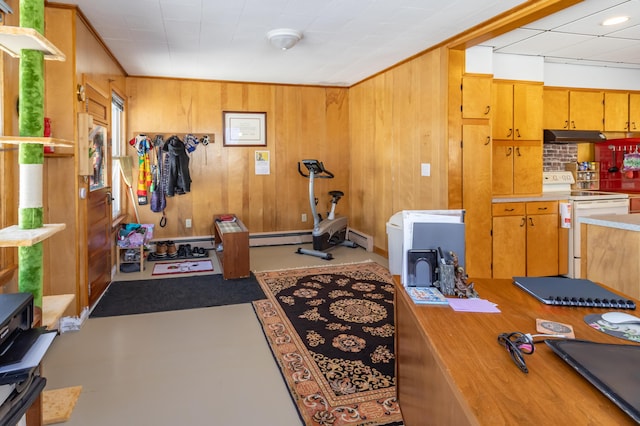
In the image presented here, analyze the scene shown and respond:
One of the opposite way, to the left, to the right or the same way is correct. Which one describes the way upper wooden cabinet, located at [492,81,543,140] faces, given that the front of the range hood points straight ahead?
the same way

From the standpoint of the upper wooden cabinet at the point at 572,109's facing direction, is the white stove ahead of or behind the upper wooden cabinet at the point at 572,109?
ahead

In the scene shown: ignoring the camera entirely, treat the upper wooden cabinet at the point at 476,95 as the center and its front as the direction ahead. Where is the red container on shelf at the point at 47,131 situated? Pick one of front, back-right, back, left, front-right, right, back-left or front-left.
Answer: front-right

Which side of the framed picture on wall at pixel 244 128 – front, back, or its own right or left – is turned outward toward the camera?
front

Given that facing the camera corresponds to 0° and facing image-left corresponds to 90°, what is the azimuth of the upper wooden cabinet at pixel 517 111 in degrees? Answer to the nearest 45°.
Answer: approximately 0°

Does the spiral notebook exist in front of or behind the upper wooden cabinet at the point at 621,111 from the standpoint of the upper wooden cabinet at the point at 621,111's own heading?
in front

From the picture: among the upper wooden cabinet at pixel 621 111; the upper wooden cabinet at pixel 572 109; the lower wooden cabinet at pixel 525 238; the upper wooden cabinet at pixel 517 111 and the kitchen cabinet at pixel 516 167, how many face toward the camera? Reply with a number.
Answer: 5

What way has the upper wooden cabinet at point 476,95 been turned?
toward the camera

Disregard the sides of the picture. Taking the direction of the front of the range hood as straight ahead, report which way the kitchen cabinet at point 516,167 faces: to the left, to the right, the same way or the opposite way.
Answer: the same way

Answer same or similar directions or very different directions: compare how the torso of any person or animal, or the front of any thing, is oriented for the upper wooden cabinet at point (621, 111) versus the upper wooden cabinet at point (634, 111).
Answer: same or similar directions

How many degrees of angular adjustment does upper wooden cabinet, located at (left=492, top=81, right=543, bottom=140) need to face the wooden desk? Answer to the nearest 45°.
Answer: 0° — it already faces it

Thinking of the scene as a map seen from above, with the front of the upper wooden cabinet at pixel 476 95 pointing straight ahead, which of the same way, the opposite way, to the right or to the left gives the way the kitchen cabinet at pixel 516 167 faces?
the same way

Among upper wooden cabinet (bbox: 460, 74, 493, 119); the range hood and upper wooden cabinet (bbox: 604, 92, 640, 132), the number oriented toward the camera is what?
3

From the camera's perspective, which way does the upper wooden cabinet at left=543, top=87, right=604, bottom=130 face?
toward the camera

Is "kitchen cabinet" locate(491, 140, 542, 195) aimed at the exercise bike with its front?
no
